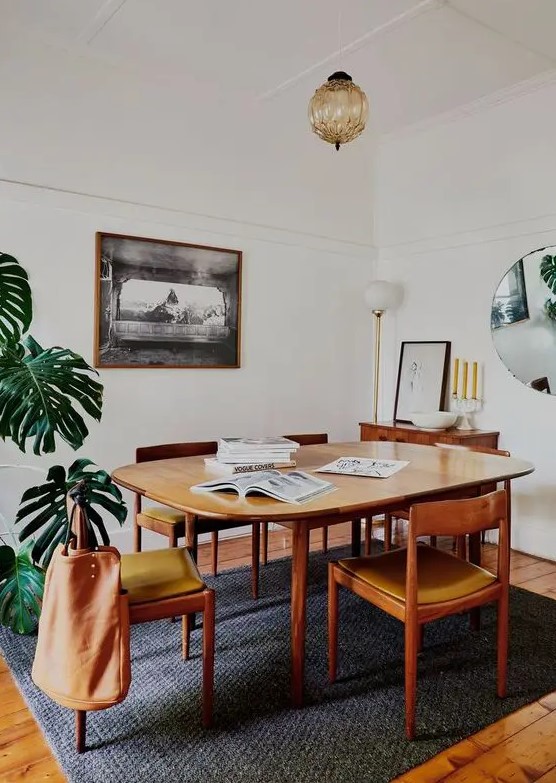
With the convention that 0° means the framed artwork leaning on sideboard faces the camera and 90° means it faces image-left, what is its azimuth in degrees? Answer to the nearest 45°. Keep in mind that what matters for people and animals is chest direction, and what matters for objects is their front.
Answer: approximately 45°

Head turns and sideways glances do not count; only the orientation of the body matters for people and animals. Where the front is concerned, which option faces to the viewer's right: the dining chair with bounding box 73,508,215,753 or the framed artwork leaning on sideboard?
the dining chair

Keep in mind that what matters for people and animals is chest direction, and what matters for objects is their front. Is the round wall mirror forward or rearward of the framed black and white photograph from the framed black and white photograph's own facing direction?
forward

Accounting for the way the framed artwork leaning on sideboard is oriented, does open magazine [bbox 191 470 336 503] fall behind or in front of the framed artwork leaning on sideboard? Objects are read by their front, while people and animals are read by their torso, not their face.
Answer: in front

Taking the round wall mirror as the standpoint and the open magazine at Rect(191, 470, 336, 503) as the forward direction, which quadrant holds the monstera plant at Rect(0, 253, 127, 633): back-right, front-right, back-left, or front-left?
front-right

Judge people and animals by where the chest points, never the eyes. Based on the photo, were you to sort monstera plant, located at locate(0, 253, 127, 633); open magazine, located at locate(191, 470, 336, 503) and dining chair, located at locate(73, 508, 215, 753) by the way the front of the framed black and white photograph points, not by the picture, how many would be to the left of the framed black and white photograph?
0

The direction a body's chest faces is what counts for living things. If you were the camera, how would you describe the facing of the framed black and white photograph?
facing the viewer and to the right of the viewer

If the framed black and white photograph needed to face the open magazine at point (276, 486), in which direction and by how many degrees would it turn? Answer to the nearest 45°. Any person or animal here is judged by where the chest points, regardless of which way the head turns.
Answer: approximately 45° to its right

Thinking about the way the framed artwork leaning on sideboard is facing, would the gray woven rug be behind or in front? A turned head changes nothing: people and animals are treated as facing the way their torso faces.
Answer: in front

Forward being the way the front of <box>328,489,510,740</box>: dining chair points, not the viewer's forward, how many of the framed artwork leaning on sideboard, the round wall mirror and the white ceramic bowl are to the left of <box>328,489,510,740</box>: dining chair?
0

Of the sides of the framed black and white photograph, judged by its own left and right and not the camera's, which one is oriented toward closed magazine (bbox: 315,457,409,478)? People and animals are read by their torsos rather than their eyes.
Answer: front

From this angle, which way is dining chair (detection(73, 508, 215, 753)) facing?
to the viewer's right

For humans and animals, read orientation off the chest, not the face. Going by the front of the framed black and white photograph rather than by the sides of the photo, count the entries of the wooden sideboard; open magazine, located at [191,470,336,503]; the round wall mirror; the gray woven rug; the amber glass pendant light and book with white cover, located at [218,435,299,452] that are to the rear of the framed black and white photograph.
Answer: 0

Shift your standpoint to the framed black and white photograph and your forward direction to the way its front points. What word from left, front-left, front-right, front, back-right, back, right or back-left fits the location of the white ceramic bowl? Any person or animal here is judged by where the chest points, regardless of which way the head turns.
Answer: front-left

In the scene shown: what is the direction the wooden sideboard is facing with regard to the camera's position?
facing the viewer and to the left of the viewer
